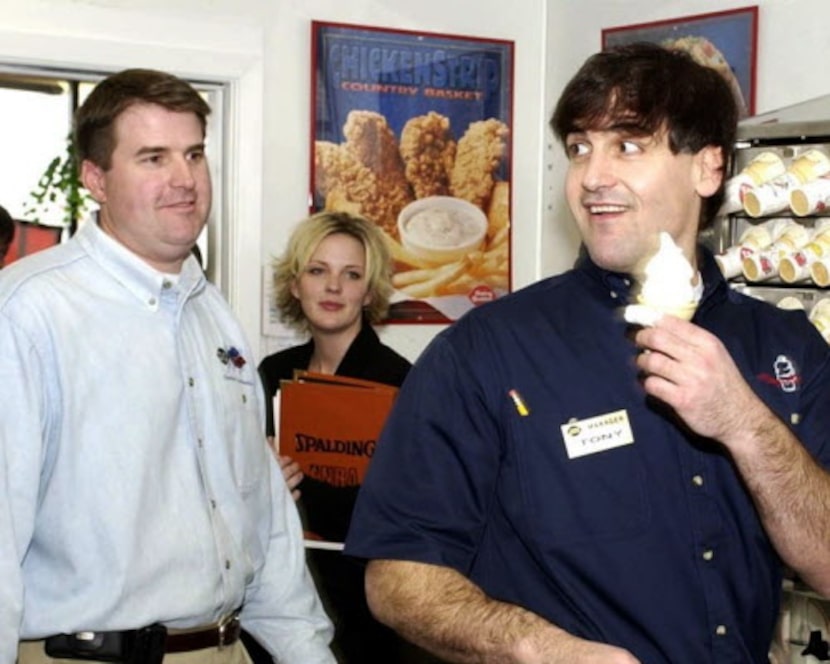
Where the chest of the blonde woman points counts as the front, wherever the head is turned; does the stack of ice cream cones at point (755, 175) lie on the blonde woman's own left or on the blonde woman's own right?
on the blonde woman's own left

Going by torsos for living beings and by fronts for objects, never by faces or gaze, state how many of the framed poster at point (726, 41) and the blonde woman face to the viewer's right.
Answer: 0

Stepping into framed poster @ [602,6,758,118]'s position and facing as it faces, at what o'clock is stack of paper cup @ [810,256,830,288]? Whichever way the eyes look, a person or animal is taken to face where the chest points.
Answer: The stack of paper cup is roughly at 10 o'clock from the framed poster.

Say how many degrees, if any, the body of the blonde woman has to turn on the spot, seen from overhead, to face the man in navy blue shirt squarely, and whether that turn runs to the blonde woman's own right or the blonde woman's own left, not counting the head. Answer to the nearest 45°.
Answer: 0° — they already face them

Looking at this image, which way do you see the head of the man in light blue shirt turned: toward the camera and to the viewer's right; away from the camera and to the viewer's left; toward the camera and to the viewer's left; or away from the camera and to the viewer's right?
toward the camera and to the viewer's right

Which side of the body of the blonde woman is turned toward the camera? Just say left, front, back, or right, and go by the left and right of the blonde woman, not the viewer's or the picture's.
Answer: front

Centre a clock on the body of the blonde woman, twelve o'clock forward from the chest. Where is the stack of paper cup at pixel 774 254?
The stack of paper cup is roughly at 10 o'clock from the blonde woman.

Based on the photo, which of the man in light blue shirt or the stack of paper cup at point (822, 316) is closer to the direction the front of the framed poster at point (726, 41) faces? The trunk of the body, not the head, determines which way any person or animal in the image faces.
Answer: the man in light blue shirt

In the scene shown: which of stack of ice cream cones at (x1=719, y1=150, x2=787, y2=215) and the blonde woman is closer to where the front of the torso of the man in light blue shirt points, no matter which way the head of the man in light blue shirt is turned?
the stack of ice cream cones

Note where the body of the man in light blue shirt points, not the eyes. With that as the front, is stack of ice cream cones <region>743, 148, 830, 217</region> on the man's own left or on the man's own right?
on the man's own left

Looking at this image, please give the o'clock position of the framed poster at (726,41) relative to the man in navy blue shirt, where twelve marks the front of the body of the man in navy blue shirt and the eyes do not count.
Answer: The framed poster is roughly at 8 o'clock from the man in navy blue shirt.

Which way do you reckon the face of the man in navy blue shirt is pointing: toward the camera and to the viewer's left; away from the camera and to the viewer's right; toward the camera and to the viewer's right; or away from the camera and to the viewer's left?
toward the camera and to the viewer's left
